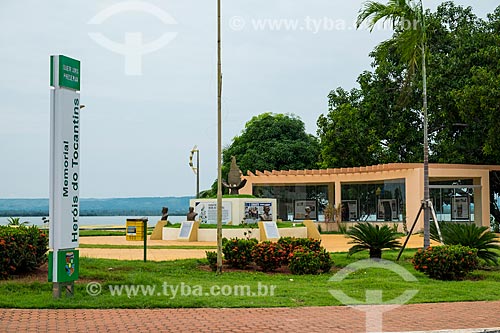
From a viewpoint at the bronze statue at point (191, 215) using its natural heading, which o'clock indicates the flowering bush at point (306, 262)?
The flowering bush is roughly at 10 o'clock from the bronze statue.

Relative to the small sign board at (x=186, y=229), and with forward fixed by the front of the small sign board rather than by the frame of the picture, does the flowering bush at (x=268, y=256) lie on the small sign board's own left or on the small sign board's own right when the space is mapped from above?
on the small sign board's own left

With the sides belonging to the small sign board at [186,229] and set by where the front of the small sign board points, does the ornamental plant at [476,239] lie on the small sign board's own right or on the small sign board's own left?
on the small sign board's own left

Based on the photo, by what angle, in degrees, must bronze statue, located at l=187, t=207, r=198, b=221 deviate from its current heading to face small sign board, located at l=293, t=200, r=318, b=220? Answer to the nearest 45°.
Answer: approximately 180°

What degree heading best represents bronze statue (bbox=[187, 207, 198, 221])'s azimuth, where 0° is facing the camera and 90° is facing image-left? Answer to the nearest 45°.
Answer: approximately 45°

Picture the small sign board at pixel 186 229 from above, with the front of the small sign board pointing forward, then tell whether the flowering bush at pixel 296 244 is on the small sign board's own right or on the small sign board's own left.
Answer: on the small sign board's own left

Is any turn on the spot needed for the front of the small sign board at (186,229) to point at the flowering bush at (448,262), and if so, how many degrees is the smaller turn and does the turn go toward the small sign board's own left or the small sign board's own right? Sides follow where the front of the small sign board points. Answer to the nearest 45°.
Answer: approximately 45° to the small sign board's own left

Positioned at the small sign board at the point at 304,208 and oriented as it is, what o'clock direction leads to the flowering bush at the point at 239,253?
The flowering bush is roughly at 12 o'clock from the small sign board.

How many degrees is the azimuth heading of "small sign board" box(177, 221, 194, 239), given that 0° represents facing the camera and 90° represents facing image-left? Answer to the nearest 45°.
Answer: approximately 45°

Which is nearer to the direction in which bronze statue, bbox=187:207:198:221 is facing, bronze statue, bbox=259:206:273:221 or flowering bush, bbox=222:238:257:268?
the flowering bush

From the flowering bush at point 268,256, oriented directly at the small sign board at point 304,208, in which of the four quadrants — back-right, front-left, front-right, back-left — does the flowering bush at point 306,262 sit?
back-right
